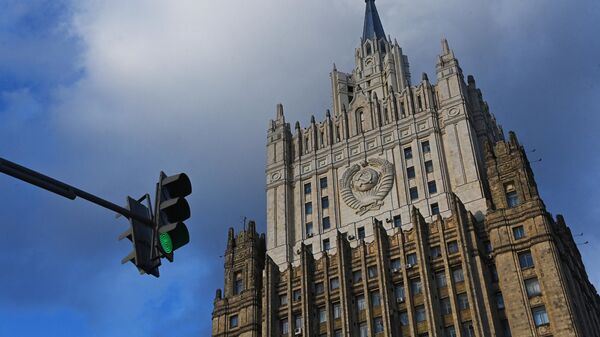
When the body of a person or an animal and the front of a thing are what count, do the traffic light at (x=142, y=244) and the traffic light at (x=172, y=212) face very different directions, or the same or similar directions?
very different directions

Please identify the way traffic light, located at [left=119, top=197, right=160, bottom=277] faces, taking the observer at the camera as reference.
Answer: facing away from the viewer and to the left of the viewer

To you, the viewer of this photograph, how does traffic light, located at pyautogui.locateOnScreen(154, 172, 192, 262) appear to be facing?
facing the viewer and to the right of the viewer
